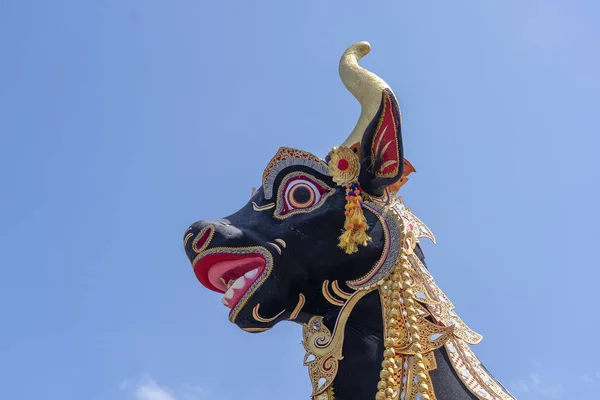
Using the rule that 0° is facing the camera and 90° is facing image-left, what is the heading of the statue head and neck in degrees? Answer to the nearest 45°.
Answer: approximately 90°
